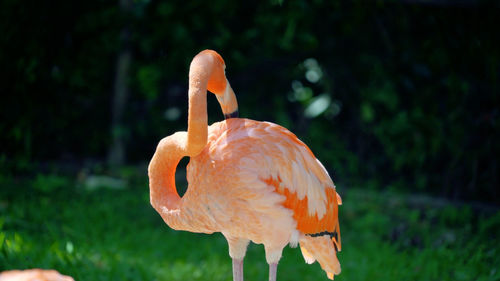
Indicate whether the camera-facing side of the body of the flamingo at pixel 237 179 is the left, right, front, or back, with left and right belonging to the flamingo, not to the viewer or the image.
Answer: left
